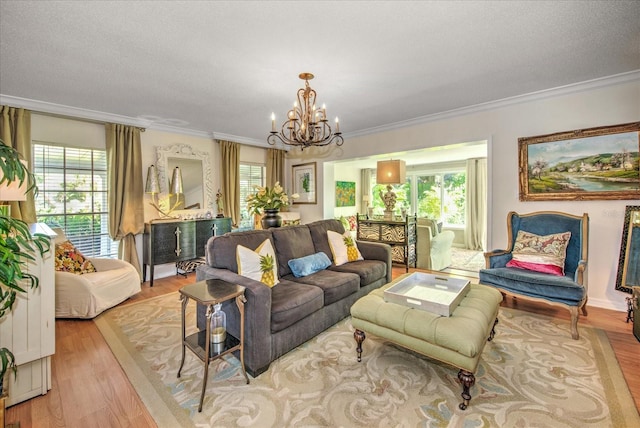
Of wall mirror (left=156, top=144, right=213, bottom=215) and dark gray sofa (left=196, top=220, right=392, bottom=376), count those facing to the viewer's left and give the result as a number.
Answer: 0

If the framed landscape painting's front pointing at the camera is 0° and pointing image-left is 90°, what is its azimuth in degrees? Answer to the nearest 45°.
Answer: approximately 45°

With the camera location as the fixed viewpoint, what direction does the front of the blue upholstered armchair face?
facing the viewer and to the left of the viewer

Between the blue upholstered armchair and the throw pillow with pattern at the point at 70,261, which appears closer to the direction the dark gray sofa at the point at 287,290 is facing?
the blue upholstered armchair

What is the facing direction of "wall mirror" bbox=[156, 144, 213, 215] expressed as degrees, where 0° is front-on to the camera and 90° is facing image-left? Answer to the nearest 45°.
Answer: approximately 315°

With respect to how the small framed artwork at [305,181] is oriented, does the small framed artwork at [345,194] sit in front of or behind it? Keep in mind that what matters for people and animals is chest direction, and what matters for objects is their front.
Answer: behind

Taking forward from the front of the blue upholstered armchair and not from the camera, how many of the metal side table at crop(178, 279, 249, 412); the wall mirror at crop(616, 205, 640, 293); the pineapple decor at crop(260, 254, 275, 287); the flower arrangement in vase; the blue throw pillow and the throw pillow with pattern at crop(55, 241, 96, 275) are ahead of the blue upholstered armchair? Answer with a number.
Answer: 5

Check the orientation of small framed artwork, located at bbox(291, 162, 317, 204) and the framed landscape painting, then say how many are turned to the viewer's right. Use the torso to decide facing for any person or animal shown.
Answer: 0

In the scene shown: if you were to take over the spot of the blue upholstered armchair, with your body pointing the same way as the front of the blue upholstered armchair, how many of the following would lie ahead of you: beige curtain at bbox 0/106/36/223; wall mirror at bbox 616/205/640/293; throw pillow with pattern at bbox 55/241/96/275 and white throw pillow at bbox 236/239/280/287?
3

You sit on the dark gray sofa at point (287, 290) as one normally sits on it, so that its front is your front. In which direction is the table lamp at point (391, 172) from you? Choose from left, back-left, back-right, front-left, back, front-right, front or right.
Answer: left

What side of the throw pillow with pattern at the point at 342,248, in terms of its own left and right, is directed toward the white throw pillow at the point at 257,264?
right

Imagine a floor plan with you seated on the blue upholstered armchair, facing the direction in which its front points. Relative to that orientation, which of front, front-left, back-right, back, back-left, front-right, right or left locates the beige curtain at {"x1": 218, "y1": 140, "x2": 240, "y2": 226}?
front-right
